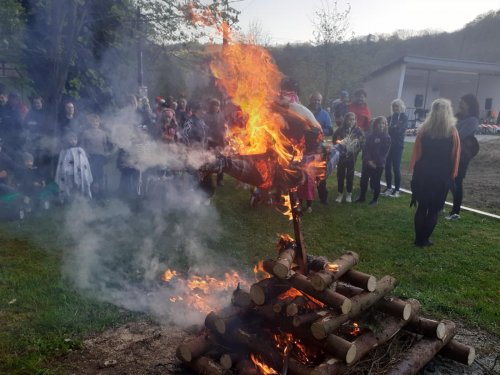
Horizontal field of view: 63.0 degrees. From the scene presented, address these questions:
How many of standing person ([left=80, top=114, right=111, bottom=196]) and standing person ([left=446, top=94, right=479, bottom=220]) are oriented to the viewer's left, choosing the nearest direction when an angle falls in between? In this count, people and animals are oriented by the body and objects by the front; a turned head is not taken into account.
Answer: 1

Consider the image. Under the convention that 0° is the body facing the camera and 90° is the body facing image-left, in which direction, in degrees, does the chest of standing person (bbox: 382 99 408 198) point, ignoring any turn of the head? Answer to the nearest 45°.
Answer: approximately 45°

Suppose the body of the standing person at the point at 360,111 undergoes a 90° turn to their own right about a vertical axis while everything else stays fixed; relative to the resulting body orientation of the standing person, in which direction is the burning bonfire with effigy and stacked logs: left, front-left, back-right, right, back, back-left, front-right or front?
left

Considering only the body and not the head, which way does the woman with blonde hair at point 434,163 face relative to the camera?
away from the camera

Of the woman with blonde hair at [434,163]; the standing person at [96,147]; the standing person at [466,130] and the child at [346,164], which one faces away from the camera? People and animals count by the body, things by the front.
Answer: the woman with blonde hair

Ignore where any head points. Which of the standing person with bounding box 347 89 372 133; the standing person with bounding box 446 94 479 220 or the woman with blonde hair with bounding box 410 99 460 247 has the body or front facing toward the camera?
the standing person with bounding box 347 89 372 133

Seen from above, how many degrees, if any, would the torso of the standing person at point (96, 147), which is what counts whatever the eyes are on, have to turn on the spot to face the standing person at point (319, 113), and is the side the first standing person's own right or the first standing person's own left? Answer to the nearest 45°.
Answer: approximately 90° to the first standing person's own left

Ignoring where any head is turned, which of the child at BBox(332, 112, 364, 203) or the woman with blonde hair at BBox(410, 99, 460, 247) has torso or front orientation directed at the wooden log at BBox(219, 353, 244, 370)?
the child

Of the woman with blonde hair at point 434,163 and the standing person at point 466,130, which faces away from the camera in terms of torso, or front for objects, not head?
the woman with blonde hair

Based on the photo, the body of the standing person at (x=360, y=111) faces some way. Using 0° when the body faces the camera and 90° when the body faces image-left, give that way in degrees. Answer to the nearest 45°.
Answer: approximately 0°

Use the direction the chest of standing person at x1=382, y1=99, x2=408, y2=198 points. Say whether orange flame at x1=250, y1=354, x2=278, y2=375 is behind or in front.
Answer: in front

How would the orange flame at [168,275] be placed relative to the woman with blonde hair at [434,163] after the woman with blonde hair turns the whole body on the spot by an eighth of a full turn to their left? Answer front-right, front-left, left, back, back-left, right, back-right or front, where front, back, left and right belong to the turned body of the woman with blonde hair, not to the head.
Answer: left

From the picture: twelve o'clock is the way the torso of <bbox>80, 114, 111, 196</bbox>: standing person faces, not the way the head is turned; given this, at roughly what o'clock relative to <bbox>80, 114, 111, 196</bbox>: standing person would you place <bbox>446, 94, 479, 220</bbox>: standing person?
<bbox>446, 94, 479, 220</bbox>: standing person is roughly at 10 o'clock from <bbox>80, 114, 111, 196</bbox>: standing person.

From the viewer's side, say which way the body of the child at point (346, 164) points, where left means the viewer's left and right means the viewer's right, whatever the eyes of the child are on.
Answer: facing the viewer

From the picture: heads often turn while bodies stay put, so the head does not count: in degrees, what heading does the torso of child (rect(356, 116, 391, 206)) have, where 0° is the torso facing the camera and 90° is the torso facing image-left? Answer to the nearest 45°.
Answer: approximately 45°

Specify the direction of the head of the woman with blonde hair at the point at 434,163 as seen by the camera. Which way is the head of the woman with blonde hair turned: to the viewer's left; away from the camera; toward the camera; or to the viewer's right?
away from the camera
